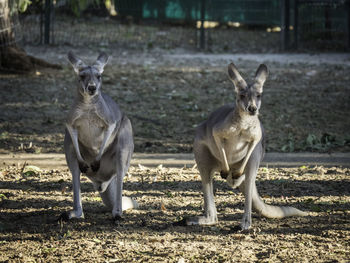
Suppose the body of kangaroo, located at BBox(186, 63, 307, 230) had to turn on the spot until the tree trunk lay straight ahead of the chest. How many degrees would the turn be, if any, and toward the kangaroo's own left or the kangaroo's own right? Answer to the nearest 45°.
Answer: approximately 135° to the kangaroo's own right

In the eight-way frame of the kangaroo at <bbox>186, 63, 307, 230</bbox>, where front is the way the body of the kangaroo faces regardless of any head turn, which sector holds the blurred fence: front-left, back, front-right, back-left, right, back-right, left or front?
back

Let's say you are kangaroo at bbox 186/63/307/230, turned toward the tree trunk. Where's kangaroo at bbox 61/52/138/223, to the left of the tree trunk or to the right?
left

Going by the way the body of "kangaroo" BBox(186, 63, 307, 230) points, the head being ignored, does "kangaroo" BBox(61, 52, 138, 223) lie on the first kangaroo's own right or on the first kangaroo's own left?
on the first kangaroo's own right

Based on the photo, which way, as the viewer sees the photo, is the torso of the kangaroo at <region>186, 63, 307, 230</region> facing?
toward the camera
